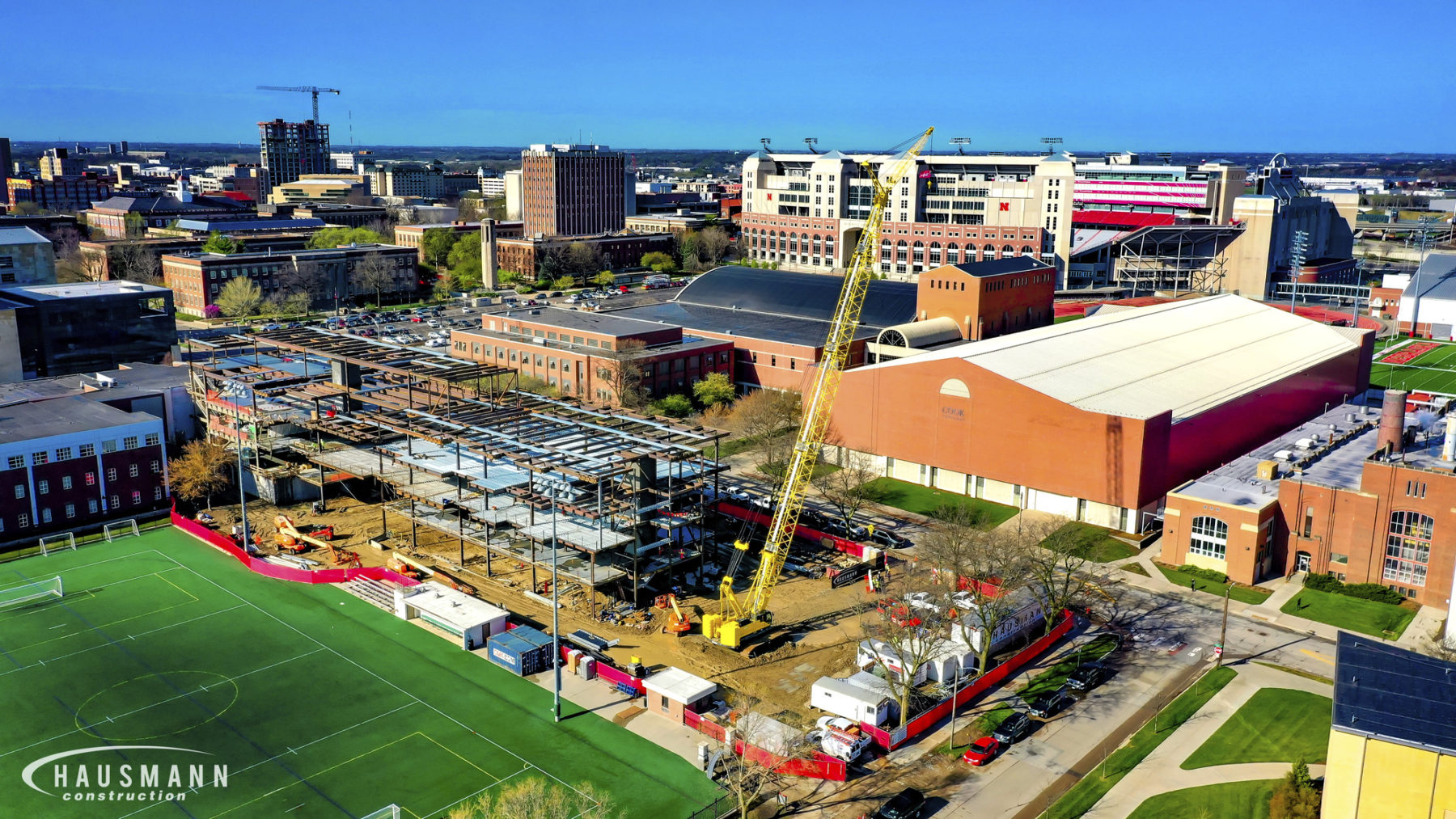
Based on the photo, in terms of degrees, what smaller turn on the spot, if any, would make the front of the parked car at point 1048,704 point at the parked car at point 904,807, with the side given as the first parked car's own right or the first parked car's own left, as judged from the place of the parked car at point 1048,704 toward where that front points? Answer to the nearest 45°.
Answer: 0° — it already faces it

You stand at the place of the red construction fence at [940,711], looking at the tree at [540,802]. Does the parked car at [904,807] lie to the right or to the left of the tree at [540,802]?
left

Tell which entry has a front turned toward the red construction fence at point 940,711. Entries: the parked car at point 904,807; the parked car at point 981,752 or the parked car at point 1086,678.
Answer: the parked car at point 1086,678

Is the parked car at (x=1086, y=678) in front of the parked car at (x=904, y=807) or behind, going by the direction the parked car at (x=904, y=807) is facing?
behind

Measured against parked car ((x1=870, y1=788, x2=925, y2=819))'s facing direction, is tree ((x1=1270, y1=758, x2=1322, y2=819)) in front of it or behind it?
behind

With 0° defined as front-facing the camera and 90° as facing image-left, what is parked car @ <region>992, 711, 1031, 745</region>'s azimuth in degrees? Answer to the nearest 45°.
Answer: approximately 45°

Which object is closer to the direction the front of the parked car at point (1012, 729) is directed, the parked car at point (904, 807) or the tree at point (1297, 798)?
the parked car

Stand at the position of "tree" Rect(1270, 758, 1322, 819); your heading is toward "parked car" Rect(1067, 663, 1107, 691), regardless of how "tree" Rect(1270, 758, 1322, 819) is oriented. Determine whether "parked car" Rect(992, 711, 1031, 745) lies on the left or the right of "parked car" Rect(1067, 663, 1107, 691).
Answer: left
